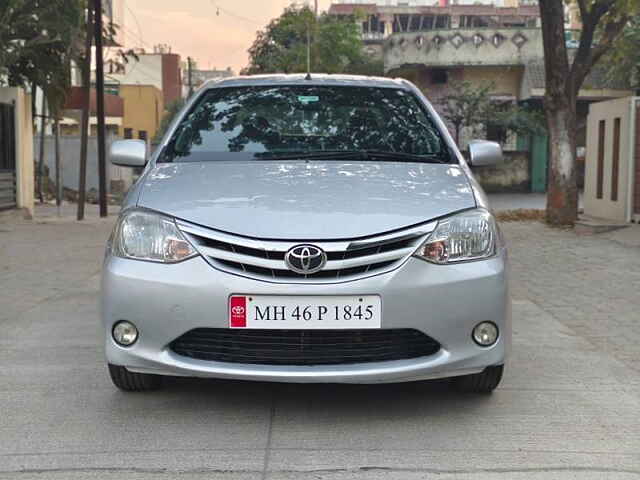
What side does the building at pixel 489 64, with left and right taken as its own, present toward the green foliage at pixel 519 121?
front

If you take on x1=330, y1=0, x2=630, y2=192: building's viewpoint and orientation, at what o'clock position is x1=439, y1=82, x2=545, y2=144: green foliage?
The green foliage is roughly at 12 o'clock from the building.

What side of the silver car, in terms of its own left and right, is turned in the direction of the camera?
front

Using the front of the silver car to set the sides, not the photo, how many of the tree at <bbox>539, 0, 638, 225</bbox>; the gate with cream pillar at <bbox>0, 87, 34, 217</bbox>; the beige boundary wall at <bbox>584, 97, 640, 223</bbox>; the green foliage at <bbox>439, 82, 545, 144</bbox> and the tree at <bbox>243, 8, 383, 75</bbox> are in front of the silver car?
0

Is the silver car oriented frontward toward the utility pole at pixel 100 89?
no

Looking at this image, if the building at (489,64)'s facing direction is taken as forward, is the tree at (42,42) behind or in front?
in front

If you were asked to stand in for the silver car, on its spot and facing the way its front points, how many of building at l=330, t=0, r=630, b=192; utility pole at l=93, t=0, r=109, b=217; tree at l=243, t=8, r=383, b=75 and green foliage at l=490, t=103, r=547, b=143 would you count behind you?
4

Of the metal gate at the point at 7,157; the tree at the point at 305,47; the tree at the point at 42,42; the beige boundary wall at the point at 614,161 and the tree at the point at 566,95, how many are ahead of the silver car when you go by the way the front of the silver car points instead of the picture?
0

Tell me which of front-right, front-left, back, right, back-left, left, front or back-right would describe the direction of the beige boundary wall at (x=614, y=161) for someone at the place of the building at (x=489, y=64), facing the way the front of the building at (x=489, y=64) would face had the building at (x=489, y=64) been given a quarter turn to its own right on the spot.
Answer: left

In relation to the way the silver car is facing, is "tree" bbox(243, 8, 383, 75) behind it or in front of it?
behind

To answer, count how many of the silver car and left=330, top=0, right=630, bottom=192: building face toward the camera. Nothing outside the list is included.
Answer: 2

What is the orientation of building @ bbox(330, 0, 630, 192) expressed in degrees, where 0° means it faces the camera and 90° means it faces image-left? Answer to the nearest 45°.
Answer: approximately 0°

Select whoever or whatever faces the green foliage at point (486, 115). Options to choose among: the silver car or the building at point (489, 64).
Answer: the building

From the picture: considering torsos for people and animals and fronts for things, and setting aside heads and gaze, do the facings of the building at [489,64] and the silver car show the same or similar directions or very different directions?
same or similar directions

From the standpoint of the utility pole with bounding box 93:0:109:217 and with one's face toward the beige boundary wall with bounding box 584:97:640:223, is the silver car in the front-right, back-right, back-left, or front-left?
front-right

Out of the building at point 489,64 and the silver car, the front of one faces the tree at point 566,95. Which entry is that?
the building
